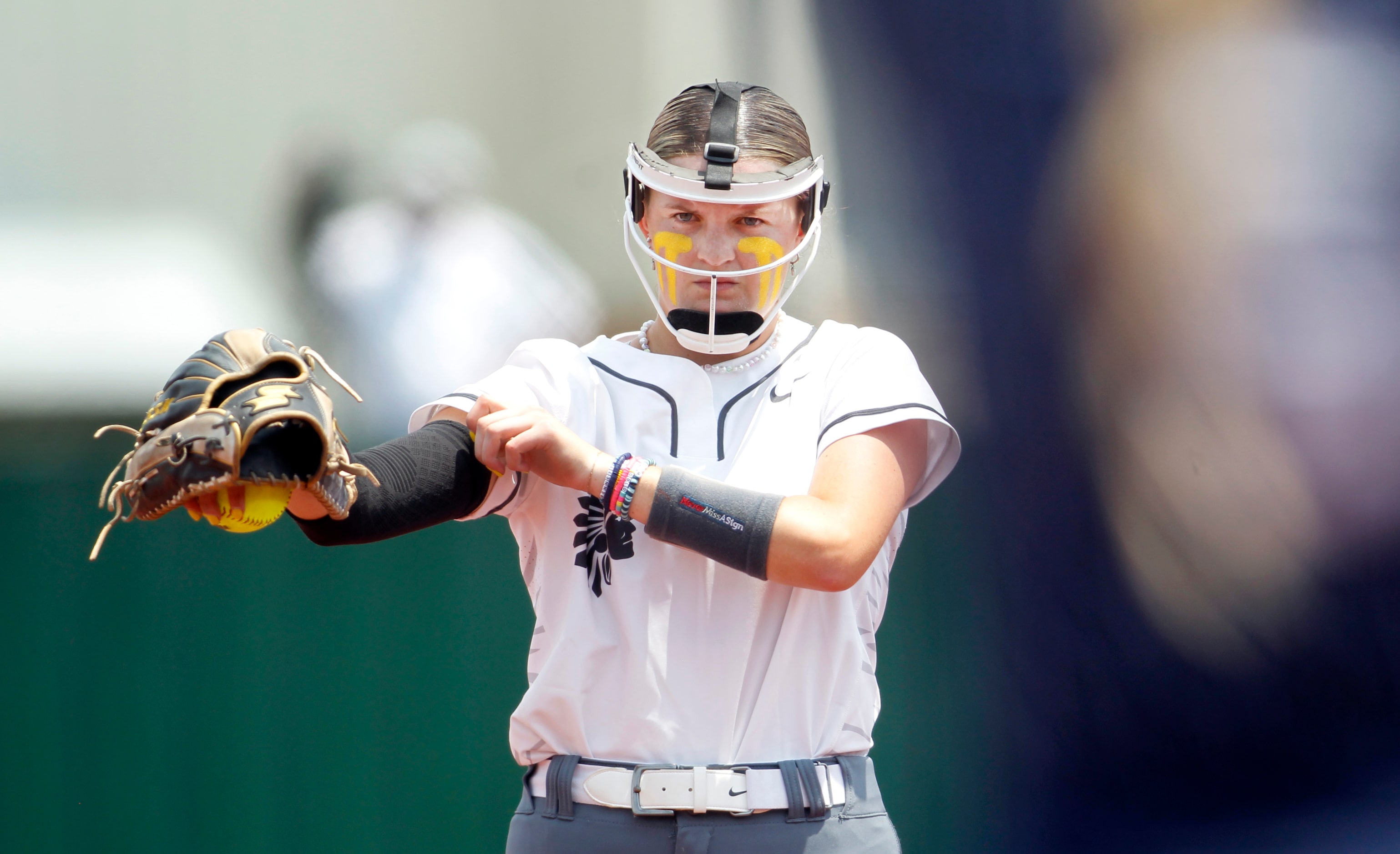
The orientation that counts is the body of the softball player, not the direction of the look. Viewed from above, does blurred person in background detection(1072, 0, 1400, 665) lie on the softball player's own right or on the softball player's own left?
on the softball player's own left

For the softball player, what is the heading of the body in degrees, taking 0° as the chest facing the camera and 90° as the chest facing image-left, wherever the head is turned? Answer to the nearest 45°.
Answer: approximately 0°

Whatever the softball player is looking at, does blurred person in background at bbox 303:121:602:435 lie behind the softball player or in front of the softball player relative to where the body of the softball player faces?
behind

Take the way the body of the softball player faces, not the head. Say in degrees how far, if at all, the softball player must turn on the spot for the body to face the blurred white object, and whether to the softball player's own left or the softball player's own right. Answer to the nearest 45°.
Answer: approximately 135° to the softball player's own right
